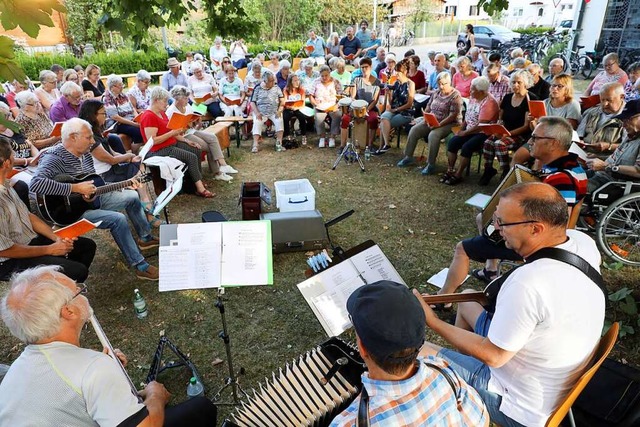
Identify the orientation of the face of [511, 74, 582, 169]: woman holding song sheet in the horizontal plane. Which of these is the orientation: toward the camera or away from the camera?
toward the camera

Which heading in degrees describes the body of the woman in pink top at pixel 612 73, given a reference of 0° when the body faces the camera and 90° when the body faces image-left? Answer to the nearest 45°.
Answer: approximately 45°

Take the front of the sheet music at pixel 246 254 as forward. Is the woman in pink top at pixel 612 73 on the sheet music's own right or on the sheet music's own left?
on the sheet music's own left

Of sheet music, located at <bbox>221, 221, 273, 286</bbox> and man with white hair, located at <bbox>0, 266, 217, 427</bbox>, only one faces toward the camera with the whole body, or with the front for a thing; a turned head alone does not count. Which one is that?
the sheet music

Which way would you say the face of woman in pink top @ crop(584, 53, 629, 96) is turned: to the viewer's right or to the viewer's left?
to the viewer's left

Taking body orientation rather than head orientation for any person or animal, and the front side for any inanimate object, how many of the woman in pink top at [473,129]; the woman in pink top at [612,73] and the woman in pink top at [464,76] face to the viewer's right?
0

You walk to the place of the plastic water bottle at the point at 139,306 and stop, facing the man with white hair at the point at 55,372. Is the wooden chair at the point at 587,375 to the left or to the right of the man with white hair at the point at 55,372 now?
left

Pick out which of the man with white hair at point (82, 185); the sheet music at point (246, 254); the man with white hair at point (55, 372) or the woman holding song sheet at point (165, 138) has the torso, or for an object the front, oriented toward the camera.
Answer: the sheet music

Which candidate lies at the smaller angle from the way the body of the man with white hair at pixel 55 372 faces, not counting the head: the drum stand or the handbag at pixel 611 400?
the drum stand

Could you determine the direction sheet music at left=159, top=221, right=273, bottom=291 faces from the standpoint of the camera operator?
facing the viewer

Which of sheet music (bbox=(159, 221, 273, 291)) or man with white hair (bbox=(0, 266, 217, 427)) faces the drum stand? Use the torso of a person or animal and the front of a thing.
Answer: the man with white hair

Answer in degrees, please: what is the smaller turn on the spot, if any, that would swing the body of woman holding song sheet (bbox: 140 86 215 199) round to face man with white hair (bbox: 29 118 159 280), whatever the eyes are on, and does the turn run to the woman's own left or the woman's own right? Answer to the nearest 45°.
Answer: approximately 135° to the woman's own right

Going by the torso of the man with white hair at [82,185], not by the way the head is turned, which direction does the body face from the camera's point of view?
to the viewer's right

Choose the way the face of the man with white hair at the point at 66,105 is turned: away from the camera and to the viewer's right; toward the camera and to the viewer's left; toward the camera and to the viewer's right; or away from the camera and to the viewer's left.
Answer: toward the camera and to the viewer's right

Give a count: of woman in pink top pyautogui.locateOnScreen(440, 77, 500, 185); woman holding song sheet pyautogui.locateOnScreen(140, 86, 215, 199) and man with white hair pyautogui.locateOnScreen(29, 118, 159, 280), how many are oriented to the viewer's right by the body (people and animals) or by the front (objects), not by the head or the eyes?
2
